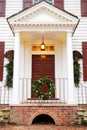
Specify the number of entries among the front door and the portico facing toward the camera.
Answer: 2

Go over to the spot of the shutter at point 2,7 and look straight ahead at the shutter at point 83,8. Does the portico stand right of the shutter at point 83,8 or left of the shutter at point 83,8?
right

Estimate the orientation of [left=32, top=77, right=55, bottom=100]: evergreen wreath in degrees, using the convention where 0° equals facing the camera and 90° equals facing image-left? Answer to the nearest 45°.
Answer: approximately 0°

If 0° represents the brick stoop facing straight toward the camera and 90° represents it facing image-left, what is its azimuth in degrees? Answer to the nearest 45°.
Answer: approximately 0°

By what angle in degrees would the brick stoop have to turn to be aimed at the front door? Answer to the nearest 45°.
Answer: approximately 180°

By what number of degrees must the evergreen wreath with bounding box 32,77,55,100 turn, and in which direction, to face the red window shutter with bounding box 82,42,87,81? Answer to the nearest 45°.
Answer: approximately 135° to its left

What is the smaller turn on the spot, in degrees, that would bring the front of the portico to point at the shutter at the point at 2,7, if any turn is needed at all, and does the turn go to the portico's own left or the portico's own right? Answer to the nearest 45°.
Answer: approximately 135° to the portico's own right
